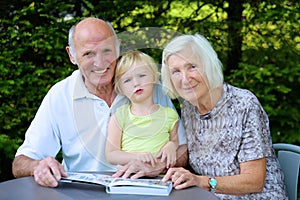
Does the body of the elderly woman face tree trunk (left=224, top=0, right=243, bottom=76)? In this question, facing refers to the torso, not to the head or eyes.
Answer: no

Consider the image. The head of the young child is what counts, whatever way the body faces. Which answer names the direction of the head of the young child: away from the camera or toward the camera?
toward the camera

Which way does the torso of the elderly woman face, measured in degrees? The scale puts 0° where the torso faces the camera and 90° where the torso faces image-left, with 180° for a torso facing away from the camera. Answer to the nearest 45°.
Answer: approximately 45°

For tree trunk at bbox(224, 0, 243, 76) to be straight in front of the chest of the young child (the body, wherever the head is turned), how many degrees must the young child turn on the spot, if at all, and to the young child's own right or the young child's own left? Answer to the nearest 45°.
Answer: approximately 135° to the young child's own left

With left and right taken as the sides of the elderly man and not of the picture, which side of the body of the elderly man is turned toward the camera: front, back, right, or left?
front

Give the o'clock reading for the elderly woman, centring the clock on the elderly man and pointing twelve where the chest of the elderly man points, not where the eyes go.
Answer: The elderly woman is roughly at 10 o'clock from the elderly man.

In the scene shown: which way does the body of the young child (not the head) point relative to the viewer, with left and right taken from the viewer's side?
facing the viewer
